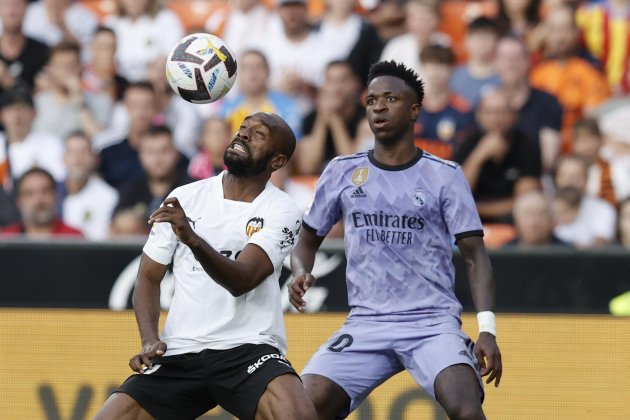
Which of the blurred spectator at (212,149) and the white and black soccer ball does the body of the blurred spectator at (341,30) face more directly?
the white and black soccer ball

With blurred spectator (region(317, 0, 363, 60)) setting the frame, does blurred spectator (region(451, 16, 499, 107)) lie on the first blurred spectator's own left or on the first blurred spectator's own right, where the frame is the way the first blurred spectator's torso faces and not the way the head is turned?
on the first blurred spectator's own left
